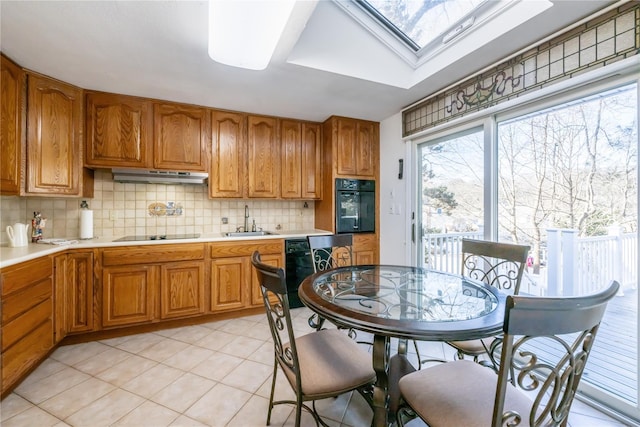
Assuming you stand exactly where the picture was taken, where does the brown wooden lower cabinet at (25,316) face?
facing the viewer and to the right of the viewer

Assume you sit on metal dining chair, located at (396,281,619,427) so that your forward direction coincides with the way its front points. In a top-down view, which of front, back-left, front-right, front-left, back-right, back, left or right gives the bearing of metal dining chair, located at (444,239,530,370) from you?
front-right

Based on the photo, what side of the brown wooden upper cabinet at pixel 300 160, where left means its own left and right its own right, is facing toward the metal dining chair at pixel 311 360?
front

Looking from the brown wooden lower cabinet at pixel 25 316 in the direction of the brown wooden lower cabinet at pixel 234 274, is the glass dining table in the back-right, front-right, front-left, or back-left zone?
front-right

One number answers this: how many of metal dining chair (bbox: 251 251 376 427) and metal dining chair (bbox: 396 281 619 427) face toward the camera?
0

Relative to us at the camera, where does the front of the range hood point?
facing the viewer

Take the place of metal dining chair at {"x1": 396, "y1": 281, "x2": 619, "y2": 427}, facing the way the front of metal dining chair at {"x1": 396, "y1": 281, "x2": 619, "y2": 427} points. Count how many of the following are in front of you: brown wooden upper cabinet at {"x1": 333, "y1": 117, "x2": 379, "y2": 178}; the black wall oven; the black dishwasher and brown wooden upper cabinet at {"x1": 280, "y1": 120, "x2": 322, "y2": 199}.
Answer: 4

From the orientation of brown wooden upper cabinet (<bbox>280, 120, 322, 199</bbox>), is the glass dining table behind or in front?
in front

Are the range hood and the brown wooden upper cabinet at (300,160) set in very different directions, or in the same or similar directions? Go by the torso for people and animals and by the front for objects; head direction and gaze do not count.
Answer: same or similar directions

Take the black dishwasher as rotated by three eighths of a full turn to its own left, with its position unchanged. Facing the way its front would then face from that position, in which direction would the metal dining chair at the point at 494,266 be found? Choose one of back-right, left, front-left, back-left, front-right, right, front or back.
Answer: right

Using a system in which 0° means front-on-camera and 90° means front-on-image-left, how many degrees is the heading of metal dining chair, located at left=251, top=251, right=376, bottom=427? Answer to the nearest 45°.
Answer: approximately 225°

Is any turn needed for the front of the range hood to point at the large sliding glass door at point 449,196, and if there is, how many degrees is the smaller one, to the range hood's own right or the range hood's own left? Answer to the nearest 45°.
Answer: approximately 45° to the range hood's own left

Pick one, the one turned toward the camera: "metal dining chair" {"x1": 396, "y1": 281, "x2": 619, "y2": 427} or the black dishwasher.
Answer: the black dishwasher

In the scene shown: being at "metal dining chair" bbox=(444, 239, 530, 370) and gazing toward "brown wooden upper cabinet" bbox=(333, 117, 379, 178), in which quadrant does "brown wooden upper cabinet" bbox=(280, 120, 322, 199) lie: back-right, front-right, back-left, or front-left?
front-left

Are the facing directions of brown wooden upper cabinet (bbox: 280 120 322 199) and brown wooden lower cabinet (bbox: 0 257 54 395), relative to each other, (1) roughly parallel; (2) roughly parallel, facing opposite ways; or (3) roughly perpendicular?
roughly perpendicular

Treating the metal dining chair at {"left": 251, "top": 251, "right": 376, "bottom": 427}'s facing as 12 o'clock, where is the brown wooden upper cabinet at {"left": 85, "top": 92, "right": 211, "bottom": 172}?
The brown wooden upper cabinet is roughly at 9 o'clock from the metal dining chair.

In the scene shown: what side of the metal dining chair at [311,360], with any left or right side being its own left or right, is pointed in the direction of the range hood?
left

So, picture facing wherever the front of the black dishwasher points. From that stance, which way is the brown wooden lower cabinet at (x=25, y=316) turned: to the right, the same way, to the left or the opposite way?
to the left
